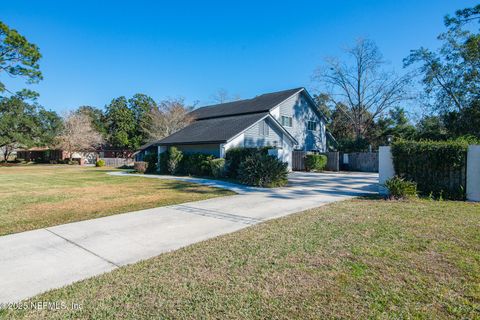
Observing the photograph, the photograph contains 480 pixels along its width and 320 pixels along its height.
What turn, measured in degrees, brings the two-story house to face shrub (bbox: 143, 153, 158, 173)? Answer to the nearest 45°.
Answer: approximately 45° to its right

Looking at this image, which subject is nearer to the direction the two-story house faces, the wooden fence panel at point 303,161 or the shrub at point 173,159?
the shrub

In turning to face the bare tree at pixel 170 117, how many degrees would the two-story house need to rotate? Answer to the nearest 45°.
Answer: approximately 90° to its right

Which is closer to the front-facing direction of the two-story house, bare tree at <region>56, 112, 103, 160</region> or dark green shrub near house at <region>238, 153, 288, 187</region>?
the dark green shrub near house

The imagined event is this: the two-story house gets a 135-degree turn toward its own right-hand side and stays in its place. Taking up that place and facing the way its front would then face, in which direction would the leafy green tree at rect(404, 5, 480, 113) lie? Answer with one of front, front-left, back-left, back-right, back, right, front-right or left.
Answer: right

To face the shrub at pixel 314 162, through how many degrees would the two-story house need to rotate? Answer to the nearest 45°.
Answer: approximately 90° to its left

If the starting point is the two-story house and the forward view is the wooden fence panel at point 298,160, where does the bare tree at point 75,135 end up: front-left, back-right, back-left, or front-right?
back-left

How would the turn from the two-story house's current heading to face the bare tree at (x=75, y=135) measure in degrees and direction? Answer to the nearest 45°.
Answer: approximately 90° to its right

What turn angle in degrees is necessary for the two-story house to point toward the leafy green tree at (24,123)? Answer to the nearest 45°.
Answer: approximately 90° to its right

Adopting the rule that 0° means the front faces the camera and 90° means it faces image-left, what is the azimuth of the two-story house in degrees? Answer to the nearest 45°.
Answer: approximately 45°

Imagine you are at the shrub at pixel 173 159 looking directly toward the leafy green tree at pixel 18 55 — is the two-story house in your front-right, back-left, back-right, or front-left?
back-right

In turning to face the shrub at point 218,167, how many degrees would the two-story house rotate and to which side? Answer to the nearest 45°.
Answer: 0° — it already faces it

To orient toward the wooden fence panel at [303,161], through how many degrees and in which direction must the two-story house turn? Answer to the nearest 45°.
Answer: approximately 135° to its left

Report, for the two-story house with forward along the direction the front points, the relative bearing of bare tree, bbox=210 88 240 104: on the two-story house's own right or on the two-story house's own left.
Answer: on the two-story house's own right

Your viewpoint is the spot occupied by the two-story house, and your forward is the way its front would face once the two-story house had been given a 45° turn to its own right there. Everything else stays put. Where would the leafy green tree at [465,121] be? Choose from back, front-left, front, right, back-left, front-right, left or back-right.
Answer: back

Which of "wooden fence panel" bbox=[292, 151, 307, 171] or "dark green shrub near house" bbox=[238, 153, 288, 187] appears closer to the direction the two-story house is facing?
the dark green shrub near house

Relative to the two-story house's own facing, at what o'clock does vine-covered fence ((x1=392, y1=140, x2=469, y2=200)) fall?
The vine-covered fence is roughly at 10 o'clock from the two-story house.
